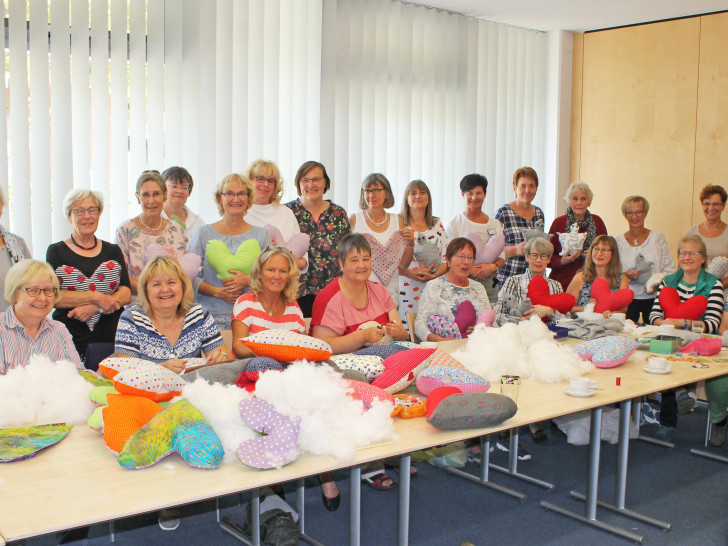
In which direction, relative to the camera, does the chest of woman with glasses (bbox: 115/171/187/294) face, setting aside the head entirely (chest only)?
toward the camera

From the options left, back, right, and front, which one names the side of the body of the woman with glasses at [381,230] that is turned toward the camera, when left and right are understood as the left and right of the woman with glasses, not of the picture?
front

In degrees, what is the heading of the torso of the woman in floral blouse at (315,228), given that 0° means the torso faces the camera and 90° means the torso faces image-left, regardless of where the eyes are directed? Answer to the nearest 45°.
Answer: approximately 0°

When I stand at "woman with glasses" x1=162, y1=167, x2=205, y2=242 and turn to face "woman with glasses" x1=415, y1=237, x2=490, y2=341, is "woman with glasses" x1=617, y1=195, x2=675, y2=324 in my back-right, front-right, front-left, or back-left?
front-left

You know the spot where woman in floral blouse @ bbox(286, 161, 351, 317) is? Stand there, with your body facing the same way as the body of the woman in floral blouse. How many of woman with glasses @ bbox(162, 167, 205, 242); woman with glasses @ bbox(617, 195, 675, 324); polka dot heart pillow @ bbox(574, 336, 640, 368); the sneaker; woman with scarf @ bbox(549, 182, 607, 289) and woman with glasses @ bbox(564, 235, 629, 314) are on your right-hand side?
1

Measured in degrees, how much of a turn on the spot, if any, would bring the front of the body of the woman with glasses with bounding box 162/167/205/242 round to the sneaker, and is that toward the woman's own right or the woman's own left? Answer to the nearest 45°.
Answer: approximately 90° to the woman's own left

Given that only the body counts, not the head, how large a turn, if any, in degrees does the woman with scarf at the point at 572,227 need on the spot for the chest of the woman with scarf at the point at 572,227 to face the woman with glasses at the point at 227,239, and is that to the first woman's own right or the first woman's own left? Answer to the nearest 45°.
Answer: approximately 45° to the first woman's own right

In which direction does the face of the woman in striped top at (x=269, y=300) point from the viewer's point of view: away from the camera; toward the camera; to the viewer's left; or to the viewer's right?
toward the camera

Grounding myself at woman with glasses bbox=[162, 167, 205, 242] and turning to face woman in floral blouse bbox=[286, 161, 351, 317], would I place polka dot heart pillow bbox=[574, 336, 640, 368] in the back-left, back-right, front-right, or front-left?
front-right

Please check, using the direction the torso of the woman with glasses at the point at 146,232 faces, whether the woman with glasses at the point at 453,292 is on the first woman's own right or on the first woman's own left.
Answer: on the first woman's own left

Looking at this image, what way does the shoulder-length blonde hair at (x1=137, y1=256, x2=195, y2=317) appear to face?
toward the camera

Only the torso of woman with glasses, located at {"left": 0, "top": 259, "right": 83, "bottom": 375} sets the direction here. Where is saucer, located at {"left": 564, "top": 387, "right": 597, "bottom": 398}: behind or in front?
in front

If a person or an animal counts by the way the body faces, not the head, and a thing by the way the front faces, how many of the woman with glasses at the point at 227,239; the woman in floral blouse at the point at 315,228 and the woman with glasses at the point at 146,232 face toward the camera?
3

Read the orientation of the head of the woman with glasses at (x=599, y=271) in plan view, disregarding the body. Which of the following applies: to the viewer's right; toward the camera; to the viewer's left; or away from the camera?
toward the camera

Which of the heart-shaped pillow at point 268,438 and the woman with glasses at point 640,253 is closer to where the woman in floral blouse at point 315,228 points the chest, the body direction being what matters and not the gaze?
the heart-shaped pillow

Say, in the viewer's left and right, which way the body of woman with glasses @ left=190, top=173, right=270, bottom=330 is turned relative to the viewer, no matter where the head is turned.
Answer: facing the viewer

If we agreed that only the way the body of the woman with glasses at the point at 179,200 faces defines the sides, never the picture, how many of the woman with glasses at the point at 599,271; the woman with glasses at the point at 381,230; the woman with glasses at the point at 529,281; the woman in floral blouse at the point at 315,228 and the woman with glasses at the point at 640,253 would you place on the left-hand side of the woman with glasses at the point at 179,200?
5
